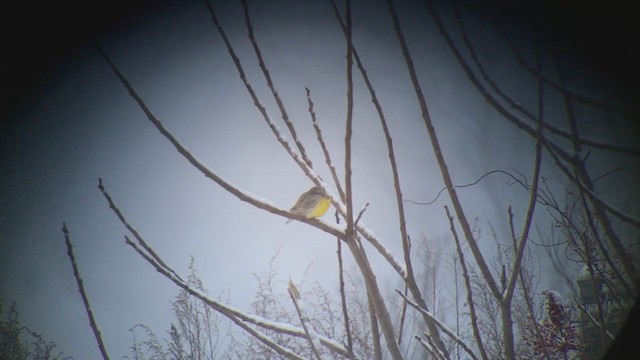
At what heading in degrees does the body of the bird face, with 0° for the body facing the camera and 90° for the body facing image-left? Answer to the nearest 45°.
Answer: approximately 270°
